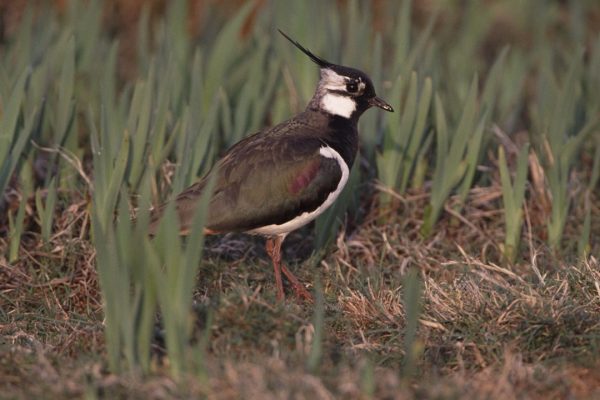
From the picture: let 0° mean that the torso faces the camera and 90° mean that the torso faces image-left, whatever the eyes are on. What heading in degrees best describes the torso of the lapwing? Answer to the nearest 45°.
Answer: approximately 270°
